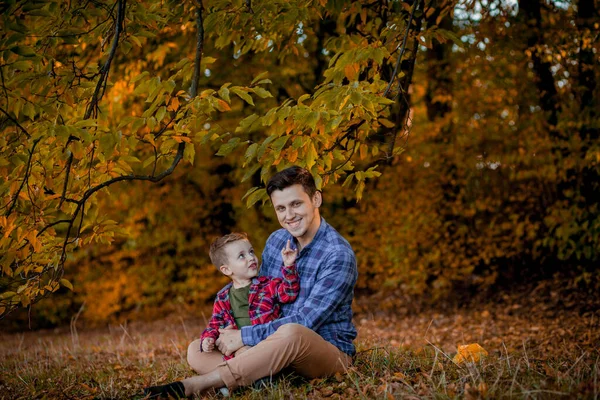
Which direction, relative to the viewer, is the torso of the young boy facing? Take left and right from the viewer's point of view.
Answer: facing the viewer

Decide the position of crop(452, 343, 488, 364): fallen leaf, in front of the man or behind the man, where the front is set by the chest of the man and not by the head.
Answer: behind

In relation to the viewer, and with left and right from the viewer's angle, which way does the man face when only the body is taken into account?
facing the viewer and to the left of the viewer

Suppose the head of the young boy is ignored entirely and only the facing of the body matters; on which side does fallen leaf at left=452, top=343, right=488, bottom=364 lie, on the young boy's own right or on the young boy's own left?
on the young boy's own left

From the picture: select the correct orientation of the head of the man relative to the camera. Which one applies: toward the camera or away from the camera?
toward the camera
